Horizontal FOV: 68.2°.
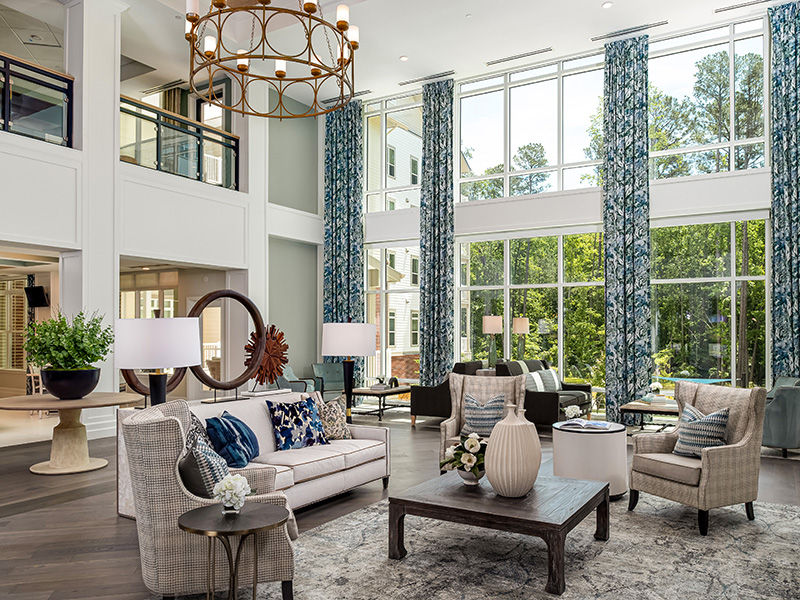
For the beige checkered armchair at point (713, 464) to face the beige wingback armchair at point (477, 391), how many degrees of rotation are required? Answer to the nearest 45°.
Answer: approximately 45° to its right

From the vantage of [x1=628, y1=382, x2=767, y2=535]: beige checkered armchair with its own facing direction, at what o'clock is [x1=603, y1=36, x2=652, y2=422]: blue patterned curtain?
The blue patterned curtain is roughly at 4 o'clock from the beige checkered armchair.

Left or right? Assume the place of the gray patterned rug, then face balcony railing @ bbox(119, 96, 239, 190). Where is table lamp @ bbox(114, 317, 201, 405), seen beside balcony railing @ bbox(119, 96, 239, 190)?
left

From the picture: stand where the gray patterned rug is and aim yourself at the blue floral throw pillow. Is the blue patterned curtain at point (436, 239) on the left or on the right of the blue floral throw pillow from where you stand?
right

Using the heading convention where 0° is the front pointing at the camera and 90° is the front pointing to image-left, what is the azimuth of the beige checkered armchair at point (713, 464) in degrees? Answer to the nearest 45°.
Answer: approximately 45°

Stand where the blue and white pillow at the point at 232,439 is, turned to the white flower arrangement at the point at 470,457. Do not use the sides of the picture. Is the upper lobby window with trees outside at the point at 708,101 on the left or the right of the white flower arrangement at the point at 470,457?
left

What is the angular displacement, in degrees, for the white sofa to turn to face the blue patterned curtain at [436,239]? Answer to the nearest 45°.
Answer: approximately 90° to its left

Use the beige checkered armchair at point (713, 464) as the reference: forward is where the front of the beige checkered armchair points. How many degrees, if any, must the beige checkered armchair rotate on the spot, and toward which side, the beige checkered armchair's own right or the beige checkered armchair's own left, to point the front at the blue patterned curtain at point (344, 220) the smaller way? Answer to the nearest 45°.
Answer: approximately 90° to the beige checkered armchair's own right

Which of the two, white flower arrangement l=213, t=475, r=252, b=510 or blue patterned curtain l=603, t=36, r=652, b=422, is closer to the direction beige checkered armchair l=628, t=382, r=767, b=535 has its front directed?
the white flower arrangement

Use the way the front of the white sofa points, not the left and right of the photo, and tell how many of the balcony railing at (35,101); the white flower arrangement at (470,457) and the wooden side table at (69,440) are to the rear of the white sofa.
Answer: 2

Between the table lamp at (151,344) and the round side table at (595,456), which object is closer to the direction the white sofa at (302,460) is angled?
the round side table

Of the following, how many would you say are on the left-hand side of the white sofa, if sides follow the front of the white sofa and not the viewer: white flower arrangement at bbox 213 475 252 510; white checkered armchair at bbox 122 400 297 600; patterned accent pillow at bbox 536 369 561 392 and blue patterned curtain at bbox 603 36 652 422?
2

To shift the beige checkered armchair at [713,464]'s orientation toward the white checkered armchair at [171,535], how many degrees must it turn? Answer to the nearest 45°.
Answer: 0° — it already faces it

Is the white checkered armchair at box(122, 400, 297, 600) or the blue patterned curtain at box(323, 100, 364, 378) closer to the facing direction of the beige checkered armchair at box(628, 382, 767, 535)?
the white checkered armchair
